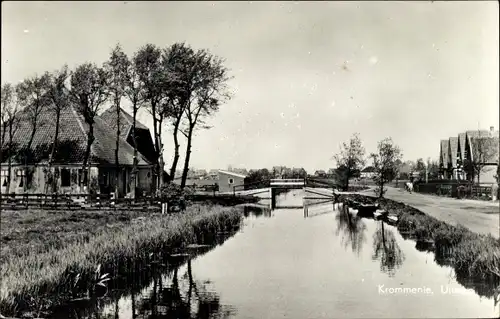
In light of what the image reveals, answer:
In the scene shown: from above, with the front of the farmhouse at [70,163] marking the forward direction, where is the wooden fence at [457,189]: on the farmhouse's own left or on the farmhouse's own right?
on the farmhouse's own left

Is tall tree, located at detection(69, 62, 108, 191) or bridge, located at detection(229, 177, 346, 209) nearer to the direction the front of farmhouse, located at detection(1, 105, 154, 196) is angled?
the tall tree

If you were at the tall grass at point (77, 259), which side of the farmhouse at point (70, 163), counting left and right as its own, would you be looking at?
front

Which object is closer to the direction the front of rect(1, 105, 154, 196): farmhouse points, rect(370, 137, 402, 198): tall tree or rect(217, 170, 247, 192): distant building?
the tall tree

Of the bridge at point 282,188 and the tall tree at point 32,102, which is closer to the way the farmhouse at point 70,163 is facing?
the tall tree

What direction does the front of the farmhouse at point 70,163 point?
toward the camera
